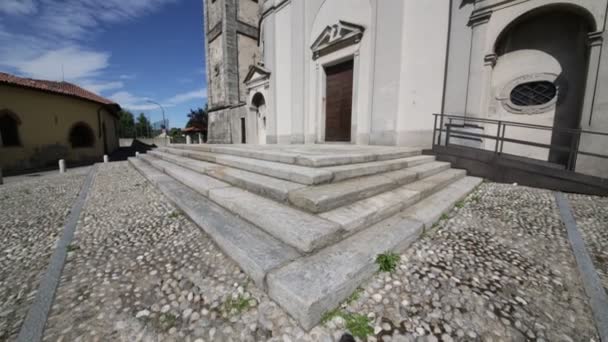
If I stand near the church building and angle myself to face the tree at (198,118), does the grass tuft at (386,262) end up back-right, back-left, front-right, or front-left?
back-left

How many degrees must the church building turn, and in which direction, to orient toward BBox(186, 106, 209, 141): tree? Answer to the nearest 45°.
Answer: approximately 90° to its right

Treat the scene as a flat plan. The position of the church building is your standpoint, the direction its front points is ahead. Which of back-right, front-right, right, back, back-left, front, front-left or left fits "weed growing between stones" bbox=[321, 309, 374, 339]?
front-left

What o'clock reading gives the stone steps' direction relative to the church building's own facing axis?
The stone steps is roughly at 11 o'clock from the church building.

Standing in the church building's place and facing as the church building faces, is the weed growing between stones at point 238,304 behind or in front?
in front

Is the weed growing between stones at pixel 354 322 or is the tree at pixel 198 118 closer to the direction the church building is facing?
the weed growing between stones

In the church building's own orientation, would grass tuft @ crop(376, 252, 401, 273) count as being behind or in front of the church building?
in front

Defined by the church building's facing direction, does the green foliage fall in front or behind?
in front

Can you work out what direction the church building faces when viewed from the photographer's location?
facing the viewer and to the left of the viewer
